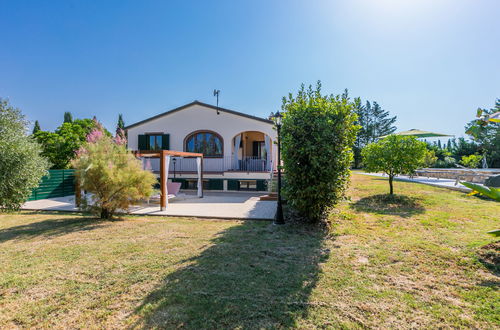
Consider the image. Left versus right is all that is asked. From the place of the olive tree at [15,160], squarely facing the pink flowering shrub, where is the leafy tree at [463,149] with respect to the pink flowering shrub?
left

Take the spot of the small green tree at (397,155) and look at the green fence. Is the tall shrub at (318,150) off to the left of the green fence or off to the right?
left

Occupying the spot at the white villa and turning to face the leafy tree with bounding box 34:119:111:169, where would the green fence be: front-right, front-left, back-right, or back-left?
front-left

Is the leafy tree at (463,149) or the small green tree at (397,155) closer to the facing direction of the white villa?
the small green tree

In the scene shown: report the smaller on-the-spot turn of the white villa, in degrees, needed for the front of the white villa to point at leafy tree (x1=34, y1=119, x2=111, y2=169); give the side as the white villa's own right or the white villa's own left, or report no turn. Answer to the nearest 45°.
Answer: approximately 135° to the white villa's own right

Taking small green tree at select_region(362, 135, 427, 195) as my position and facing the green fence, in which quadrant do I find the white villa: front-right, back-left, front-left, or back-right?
front-right

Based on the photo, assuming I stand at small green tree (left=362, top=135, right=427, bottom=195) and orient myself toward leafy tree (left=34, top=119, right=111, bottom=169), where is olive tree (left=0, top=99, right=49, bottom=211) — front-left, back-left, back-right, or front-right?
front-left

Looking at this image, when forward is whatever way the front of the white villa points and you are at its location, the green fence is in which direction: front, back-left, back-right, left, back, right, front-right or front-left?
right

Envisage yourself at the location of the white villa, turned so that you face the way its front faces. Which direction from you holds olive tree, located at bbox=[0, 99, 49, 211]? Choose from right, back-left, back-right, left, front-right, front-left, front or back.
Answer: front-right

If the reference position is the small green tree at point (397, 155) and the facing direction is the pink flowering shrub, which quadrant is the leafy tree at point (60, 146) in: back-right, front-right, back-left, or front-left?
front-right

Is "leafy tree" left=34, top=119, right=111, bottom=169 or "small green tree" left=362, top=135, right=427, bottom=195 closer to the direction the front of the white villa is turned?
the small green tree

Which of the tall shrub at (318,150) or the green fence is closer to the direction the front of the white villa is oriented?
the tall shrub

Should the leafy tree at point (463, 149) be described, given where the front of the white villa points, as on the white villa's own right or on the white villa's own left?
on the white villa's own left

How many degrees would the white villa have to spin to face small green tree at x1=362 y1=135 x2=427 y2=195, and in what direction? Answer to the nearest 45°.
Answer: approximately 45° to its left

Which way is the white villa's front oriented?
toward the camera
